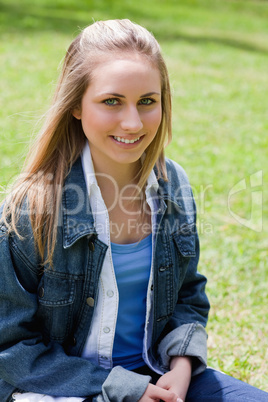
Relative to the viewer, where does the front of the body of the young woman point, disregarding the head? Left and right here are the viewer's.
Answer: facing the viewer and to the right of the viewer
